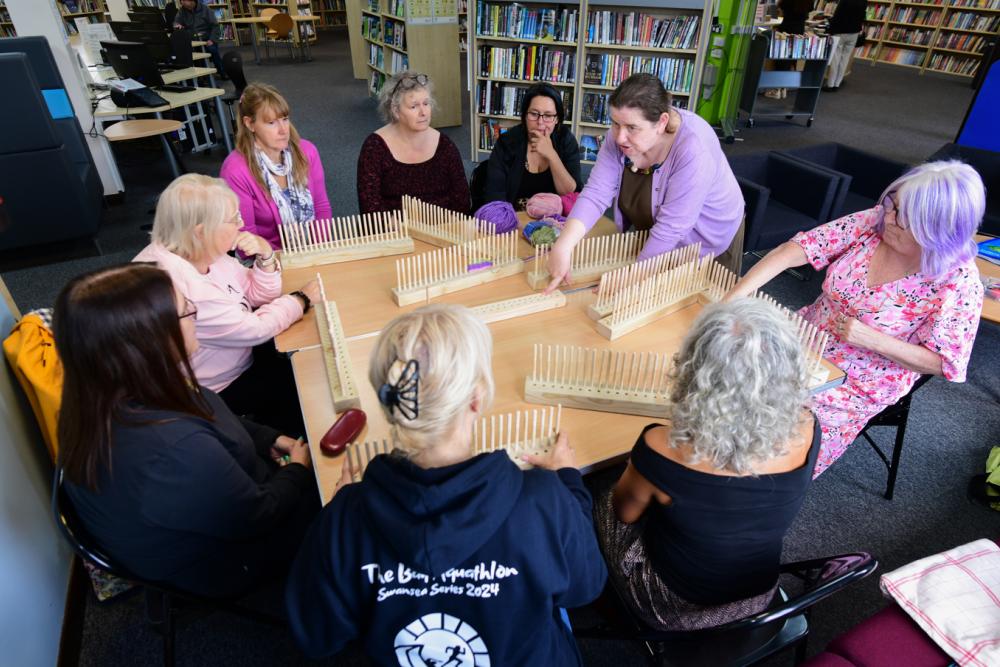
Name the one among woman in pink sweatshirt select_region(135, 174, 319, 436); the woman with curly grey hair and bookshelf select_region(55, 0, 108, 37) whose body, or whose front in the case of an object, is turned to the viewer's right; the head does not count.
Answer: the woman in pink sweatshirt

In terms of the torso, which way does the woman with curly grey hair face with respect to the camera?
away from the camera

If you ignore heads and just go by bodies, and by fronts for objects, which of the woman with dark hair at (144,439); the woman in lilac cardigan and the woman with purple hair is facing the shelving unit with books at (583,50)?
the woman with dark hair

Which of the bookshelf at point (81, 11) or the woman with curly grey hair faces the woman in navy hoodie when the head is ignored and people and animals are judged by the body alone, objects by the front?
the bookshelf

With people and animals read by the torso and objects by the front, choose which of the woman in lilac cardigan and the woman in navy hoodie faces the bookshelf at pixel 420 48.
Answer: the woman in navy hoodie

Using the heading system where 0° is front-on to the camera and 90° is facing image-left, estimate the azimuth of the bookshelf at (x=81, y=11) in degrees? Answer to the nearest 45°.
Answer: approximately 0°

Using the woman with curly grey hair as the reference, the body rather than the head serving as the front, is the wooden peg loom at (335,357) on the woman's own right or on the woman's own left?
on the woman's own left

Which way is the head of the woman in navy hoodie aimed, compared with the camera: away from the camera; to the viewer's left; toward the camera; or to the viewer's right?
away from the camera

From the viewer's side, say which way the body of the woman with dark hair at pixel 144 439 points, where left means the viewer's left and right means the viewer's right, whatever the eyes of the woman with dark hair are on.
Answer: facing away from the viewer and to the right of the viewer

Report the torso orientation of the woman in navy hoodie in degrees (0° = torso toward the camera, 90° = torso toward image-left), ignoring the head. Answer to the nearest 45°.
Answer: approximately 180°

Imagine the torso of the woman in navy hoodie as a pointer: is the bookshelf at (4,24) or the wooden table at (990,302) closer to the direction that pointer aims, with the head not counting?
the bookshelf

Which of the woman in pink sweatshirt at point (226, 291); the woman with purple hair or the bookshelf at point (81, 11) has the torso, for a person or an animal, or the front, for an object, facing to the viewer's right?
the woman in pink sweatshirt

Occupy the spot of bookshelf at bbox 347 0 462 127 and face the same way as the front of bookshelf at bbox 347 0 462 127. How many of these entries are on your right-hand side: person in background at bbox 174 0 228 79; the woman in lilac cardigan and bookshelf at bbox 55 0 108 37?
2

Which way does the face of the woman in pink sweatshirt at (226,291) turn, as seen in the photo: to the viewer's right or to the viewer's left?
to the viewer's right
